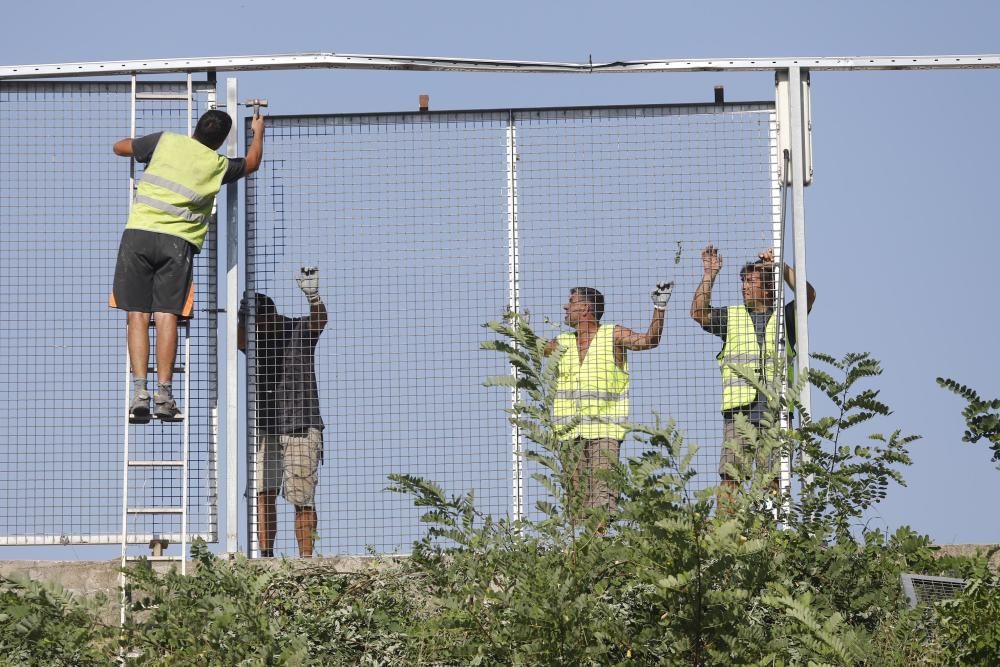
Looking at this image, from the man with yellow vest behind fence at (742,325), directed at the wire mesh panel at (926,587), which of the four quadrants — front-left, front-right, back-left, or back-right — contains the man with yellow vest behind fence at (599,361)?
back-right

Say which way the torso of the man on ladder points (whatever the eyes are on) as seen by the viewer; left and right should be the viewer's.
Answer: facing away from the viewer

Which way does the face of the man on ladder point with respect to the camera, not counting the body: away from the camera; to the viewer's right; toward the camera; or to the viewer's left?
away from the camera

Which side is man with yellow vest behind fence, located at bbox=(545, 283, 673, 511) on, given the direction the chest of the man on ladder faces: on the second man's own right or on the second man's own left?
on the second man's own right

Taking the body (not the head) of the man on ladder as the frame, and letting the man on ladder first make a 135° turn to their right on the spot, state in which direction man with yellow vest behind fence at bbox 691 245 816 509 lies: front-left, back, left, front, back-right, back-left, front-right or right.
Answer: front-left

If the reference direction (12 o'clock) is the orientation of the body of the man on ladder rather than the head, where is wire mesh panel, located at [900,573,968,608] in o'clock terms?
The wire mesh panel is roughly at 4 o'clock from the man on ladder.
